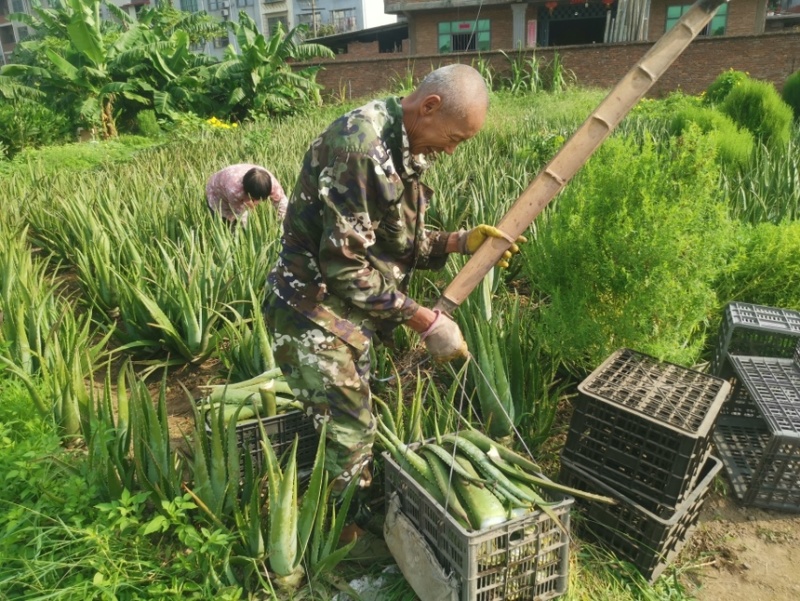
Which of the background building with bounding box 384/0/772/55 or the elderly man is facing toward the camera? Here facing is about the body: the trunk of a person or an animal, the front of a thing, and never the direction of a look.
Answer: the background building

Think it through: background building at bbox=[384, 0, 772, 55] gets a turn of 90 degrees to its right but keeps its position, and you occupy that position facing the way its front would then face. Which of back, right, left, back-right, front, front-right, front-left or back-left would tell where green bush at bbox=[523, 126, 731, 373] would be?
left

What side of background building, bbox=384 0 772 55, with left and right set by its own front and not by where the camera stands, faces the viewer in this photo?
front

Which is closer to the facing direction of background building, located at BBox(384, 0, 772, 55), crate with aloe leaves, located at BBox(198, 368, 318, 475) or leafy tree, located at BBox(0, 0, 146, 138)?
the crate with aloe leaves

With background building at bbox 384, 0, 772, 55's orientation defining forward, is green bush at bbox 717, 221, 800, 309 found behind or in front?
in front

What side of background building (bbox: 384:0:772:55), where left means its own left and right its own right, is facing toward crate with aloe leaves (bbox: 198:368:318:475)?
front

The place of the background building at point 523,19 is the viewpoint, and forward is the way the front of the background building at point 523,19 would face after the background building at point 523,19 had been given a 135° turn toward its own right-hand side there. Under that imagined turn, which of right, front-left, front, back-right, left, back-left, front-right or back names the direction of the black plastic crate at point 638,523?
back-left

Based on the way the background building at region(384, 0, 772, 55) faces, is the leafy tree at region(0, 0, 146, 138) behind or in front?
in front

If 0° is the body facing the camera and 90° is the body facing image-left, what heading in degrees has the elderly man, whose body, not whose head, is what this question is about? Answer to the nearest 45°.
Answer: approximately 270°

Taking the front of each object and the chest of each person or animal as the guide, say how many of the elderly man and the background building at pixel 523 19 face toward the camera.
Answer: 1

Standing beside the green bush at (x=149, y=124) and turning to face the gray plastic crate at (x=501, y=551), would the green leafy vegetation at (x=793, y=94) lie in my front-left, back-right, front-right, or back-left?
front-left

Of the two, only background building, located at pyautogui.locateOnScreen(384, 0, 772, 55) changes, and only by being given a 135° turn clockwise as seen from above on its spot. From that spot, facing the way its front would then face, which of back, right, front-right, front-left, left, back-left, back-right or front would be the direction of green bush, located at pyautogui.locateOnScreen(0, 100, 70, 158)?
left

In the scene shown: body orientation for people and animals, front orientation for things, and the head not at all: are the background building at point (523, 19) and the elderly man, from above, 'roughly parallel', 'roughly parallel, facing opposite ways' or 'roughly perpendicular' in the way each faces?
roughly perpendicular

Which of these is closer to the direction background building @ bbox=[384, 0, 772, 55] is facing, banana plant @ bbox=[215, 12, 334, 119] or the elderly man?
the elderly man

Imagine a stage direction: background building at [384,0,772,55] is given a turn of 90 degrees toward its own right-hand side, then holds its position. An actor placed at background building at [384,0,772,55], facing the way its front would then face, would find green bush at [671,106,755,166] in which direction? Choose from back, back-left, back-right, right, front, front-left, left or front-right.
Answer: left
